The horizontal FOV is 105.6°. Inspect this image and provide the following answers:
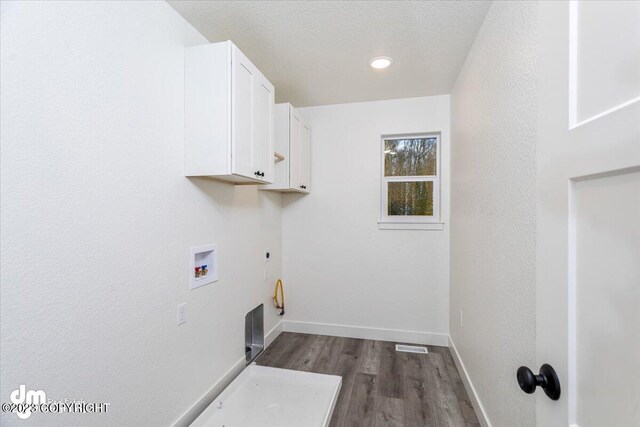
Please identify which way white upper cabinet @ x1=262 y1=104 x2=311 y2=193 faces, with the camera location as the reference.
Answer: facing to the right of the viewer

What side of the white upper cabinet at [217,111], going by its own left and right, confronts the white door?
front

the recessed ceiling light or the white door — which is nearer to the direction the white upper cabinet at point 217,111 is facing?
the white door

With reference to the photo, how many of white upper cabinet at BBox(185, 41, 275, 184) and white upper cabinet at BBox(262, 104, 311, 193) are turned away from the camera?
0

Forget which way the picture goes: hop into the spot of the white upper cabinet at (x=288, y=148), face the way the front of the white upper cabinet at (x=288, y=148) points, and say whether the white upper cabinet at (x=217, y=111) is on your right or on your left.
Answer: on your right

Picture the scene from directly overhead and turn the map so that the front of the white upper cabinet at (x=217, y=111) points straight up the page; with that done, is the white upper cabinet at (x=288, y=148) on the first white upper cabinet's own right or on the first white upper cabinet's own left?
on the first white upper cabinet's own left

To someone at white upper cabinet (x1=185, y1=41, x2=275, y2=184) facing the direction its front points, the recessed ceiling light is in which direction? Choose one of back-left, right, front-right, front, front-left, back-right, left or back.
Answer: front-left

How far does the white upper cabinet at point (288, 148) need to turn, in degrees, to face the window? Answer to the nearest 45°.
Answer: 0° — it already faces it

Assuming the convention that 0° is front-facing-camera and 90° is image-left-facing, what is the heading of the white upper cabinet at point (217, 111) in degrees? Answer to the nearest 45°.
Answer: approximately 315°

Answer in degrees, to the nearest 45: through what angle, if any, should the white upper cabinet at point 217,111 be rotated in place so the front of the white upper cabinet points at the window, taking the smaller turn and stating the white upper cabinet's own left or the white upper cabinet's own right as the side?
approximately 45° to the white upper cabinet's own left
